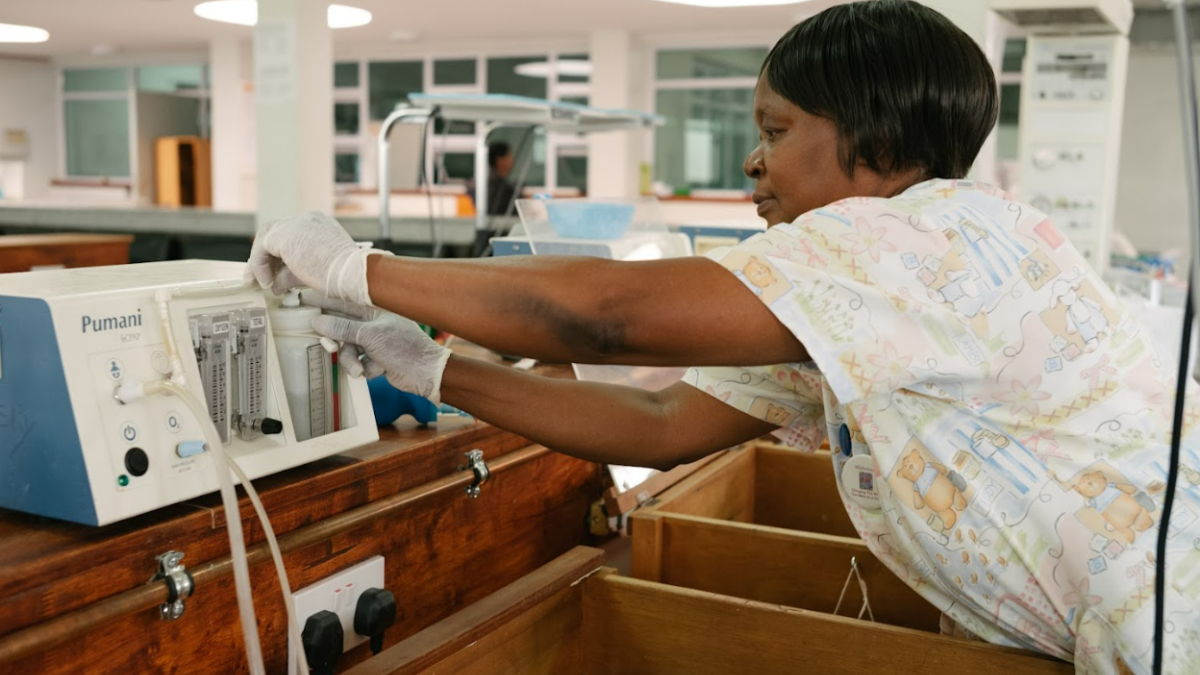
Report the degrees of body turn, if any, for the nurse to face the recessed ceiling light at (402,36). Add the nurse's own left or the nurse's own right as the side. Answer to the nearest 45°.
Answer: approximately 90° to the nurse's own right

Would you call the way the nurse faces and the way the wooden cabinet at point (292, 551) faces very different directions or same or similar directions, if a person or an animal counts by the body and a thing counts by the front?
very different directions

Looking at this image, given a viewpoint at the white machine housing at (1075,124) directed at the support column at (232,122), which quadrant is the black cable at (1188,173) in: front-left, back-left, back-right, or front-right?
back-left

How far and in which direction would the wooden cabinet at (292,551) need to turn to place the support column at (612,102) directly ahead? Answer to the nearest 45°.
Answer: approximately 135° to its left

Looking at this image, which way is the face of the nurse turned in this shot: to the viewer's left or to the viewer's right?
to the viewer's left

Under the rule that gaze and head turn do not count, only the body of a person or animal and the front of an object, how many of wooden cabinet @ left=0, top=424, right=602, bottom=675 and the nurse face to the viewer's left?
1

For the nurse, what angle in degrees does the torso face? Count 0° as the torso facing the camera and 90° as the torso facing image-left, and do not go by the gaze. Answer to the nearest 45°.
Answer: approximately 90°

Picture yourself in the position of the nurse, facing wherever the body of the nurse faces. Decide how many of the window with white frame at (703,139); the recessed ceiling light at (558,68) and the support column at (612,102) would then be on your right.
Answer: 3

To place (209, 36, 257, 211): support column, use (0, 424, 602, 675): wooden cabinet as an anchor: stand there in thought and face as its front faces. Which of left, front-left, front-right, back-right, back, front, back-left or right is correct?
back-left

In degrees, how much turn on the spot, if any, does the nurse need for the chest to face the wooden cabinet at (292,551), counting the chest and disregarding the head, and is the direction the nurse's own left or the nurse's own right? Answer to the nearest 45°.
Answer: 0° — they already face it

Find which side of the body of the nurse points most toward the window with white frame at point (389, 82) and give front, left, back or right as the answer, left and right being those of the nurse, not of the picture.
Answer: right
